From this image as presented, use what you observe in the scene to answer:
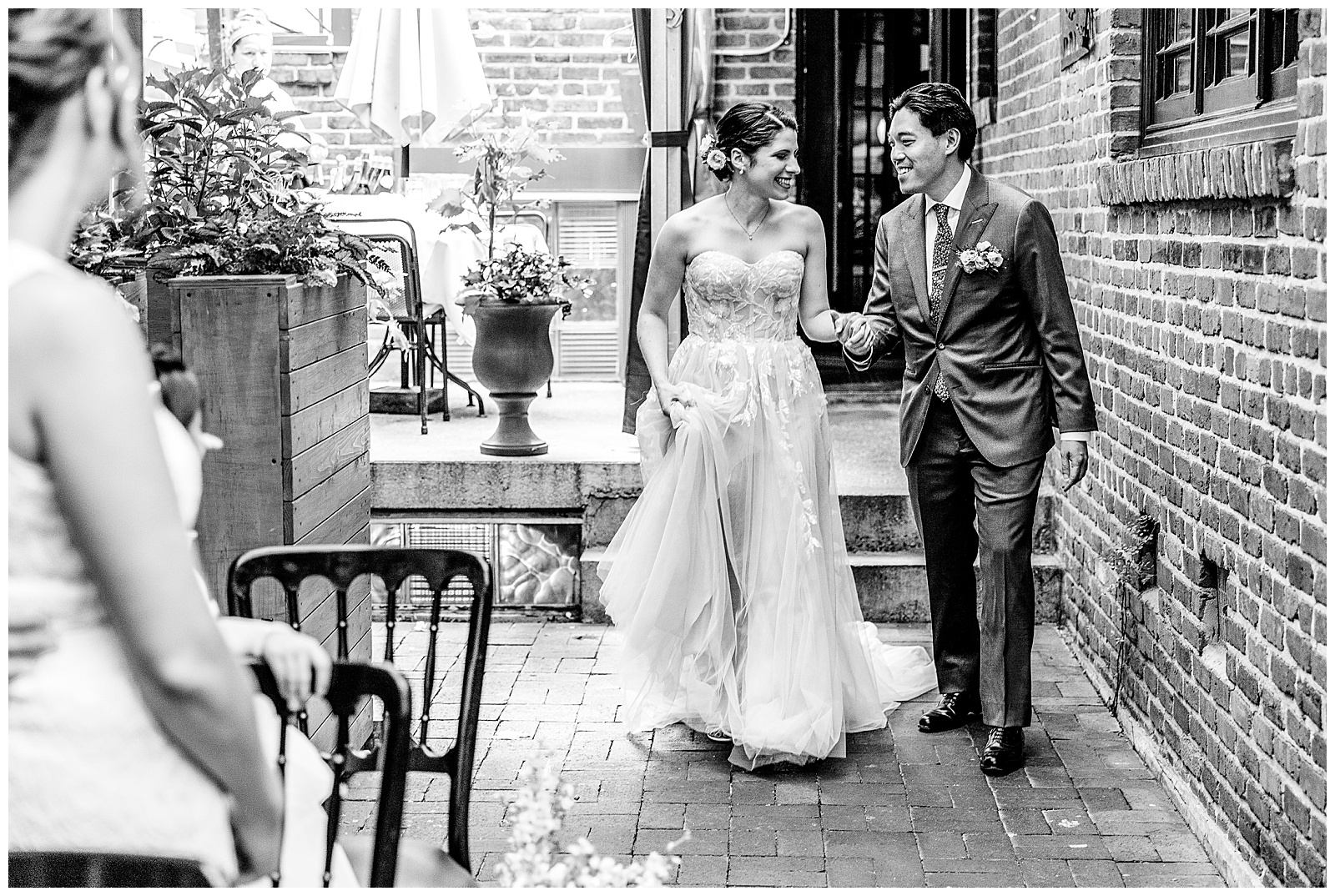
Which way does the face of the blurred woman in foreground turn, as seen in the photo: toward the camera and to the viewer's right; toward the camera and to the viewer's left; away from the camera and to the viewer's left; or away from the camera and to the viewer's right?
away from the camera and to the viewer's right

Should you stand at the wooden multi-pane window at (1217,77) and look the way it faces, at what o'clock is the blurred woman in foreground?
The blurred woman in foreground is roughly at 11 o'clock from the wooden multi-pane window.

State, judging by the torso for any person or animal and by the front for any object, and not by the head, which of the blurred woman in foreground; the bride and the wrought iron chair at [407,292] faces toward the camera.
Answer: the bride

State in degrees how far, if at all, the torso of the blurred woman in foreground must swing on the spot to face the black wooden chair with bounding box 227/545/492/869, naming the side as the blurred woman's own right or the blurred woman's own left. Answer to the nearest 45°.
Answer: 0° — they already face it

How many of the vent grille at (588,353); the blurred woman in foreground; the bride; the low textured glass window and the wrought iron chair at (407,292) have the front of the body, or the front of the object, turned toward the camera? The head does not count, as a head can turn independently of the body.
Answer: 3

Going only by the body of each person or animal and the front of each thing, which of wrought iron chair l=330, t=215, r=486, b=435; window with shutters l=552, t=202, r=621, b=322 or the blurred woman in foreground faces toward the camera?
the window with shutters

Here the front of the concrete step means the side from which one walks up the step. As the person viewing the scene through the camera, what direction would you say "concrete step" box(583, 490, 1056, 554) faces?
facing the viewer

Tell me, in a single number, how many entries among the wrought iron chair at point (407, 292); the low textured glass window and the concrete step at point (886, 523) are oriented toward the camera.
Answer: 2

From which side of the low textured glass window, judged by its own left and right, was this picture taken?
front

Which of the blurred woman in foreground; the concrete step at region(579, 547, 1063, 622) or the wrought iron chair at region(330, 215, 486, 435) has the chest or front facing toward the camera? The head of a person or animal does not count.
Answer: the concrete step

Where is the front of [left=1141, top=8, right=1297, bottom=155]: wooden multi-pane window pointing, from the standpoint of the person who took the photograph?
facing the viewer and to the left of the viewer

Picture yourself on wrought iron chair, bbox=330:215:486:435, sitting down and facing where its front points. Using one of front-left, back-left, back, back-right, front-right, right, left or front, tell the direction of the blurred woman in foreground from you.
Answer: back-right

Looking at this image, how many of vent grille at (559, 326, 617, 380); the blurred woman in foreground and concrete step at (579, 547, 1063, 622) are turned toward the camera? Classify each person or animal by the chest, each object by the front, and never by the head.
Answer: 2

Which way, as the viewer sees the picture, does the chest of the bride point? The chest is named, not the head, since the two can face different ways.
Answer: toward the camera
